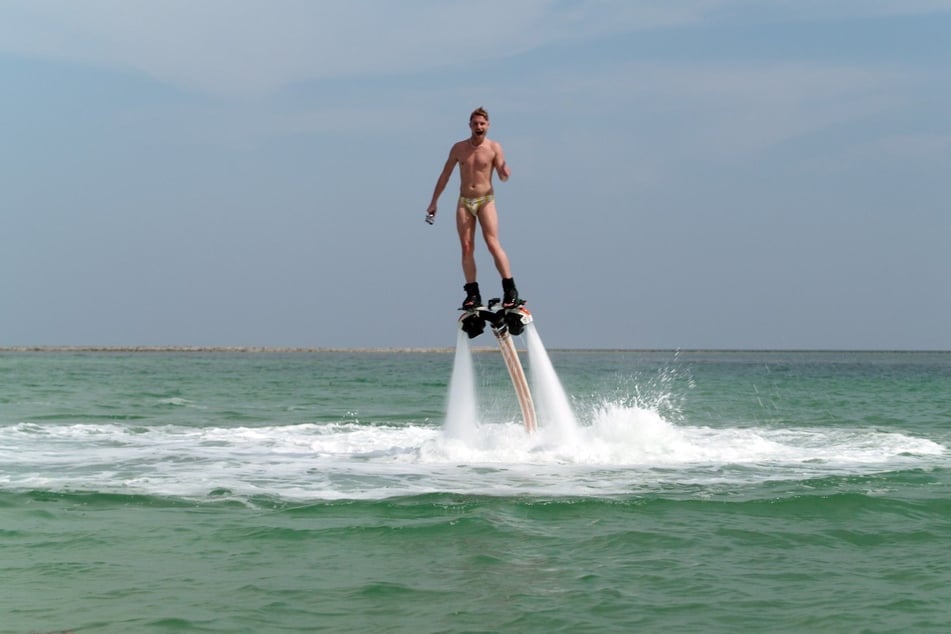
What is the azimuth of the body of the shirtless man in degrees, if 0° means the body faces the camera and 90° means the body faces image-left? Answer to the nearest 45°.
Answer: approximately 0°
